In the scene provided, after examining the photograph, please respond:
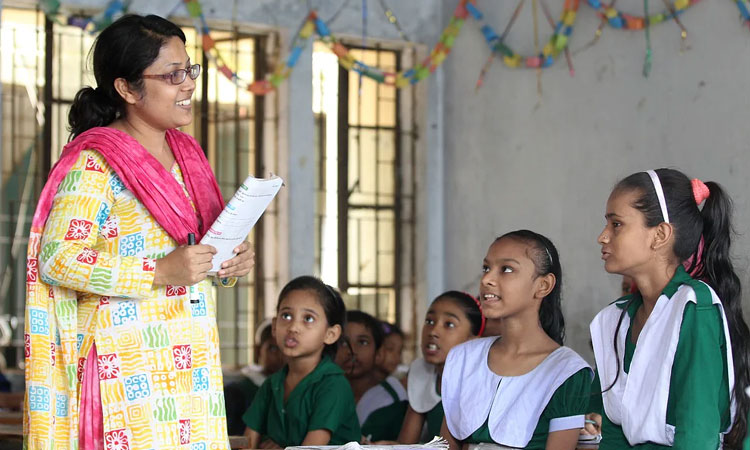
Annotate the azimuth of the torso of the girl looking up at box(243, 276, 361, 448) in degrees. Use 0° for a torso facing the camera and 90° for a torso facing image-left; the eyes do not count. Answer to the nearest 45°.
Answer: approximately 45°

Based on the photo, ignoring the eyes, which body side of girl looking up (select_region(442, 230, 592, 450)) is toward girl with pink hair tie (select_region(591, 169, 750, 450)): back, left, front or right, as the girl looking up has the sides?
left

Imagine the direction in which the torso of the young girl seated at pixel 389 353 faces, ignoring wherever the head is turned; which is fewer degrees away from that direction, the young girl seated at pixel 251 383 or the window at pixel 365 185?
the young girl seated

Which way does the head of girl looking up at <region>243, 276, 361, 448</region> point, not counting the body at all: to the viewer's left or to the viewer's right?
to the viewer's left

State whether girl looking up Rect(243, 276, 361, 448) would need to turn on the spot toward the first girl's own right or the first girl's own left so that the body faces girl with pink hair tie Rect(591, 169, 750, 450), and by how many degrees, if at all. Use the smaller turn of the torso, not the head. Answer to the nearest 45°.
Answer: approximately 90° to the first girl's own left

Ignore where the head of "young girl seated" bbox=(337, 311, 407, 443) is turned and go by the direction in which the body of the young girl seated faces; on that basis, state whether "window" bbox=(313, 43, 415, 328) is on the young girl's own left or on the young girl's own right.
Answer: on the young girl's own right

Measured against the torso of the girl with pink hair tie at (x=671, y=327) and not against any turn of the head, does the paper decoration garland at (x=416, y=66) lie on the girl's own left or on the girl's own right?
on the girl's own right
